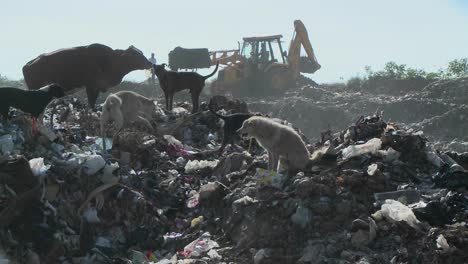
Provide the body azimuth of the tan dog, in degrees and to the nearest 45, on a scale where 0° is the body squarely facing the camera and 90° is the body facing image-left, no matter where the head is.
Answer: approximately 90°

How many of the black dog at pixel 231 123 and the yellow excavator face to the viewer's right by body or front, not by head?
1

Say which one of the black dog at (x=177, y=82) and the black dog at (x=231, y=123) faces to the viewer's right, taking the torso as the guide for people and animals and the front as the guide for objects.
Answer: the black dog at (x=231, y=123)

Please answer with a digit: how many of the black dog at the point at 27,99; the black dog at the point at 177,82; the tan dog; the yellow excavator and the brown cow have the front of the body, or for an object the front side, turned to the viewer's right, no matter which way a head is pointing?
2

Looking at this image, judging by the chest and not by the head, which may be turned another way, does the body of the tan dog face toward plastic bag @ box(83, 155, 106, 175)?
yes

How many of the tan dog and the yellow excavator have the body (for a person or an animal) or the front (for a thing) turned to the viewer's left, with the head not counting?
2

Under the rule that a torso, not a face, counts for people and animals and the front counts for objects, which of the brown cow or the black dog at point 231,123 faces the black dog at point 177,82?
the brown cow

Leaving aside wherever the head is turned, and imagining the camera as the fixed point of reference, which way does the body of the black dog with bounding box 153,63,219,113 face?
to the viewer's left

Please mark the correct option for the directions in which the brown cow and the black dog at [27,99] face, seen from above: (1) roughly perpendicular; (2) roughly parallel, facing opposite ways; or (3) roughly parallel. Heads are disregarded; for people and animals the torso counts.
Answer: roughly parallel

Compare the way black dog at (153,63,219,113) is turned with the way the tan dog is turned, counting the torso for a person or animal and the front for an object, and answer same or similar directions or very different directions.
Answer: same or similar directions

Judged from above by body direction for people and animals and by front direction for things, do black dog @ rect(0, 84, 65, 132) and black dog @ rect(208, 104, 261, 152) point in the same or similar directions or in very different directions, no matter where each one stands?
same or similar directions

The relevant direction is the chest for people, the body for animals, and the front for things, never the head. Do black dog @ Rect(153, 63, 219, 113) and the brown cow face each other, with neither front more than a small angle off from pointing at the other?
yes

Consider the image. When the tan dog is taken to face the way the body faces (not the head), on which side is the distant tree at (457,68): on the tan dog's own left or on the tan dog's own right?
on the tan dog's own right

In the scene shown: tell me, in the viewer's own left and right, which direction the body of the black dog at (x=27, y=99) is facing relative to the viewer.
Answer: facing to the right of the viewer
